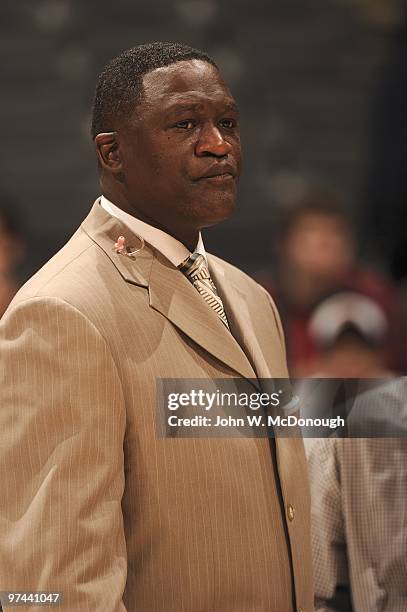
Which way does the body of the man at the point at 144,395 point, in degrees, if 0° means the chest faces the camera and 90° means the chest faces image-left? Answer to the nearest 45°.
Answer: approximately 315°
